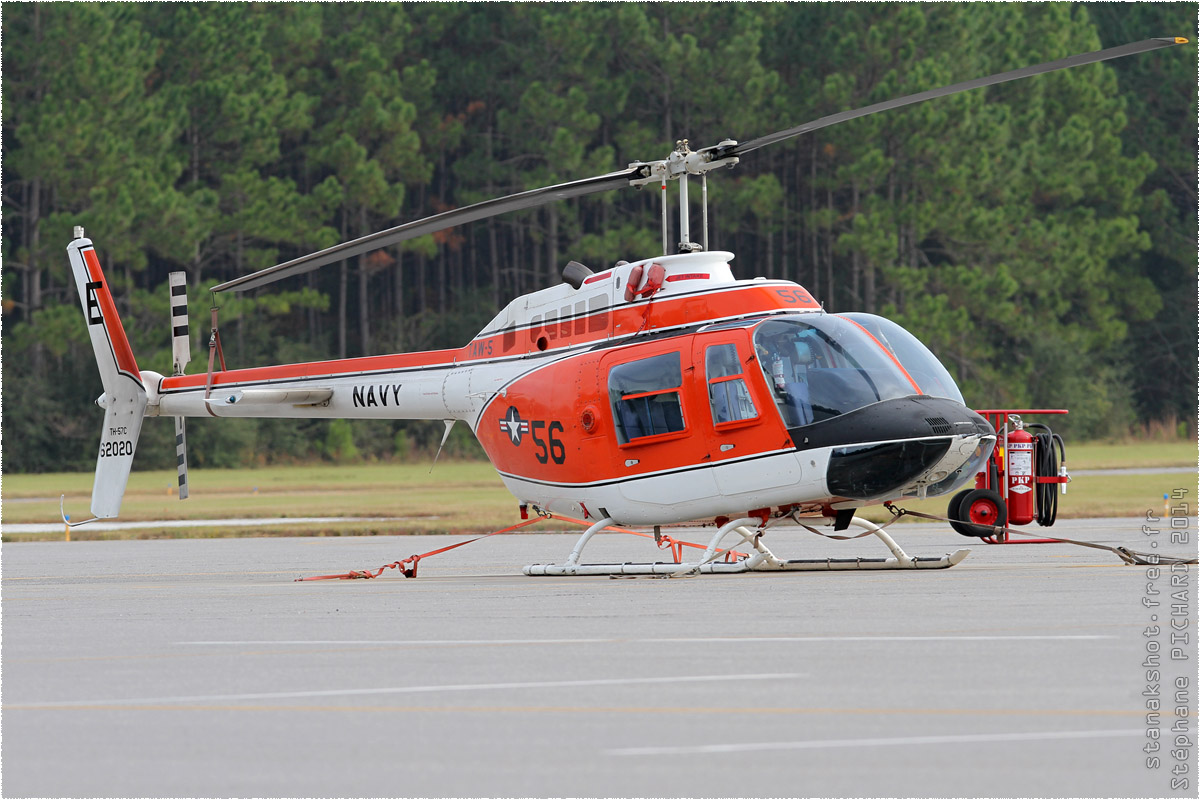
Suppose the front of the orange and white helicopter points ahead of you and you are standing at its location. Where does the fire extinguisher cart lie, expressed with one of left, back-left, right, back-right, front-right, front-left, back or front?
left

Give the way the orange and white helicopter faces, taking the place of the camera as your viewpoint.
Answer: facing the viewer and to the right of the viewer
